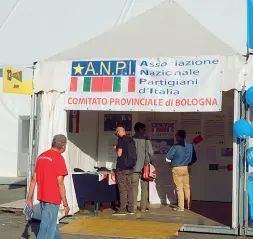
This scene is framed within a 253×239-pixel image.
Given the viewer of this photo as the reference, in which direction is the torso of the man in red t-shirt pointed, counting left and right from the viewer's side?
facing away from the viewer and to the right of the viewer

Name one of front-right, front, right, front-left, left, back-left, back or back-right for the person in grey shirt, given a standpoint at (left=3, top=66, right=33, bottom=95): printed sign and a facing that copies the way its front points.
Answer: left

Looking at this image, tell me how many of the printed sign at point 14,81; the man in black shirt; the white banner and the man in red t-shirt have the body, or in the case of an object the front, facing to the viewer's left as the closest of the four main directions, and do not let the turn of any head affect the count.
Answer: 1

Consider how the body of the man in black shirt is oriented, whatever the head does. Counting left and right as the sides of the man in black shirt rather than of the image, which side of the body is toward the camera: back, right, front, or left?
left

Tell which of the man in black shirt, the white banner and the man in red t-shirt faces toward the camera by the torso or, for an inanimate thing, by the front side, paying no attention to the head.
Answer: the white banner

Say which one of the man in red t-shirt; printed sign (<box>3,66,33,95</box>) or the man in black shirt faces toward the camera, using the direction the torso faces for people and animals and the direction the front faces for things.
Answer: the printed sign

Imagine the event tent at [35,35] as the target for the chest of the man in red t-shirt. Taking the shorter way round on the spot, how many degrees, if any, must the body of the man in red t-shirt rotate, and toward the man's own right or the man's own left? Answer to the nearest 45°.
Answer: approximately 45° to the man's own left

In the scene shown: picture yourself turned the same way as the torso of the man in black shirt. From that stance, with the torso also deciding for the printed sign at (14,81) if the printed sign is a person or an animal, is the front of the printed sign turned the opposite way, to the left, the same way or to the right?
to the left

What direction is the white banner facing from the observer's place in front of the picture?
facing the viewer

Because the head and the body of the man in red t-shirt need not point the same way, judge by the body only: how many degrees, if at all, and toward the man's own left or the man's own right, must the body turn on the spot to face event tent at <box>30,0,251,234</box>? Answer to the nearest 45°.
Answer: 0° — they already face it

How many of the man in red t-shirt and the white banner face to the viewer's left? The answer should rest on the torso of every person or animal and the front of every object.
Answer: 0

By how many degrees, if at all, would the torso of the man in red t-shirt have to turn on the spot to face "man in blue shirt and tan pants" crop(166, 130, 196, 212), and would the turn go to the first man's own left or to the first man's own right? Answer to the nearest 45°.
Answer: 0° — they already face them
